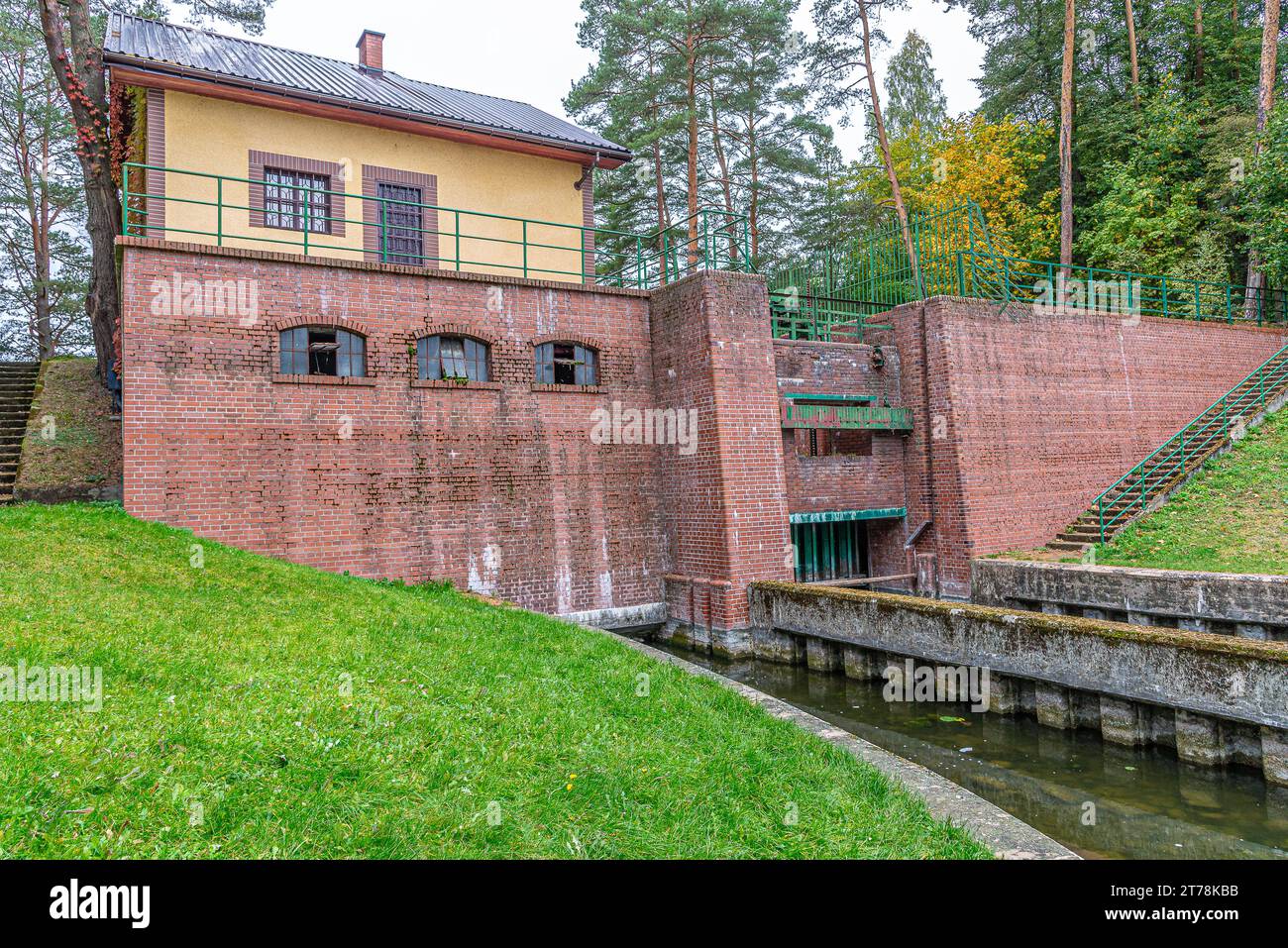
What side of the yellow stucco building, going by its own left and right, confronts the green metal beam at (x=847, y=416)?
left

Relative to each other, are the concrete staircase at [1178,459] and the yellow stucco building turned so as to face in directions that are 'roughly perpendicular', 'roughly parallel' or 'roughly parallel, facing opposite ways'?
roughly perpendicular

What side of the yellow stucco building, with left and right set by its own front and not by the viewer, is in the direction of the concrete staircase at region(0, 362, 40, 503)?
right

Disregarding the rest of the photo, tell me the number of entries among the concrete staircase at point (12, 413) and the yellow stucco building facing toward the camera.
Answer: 2

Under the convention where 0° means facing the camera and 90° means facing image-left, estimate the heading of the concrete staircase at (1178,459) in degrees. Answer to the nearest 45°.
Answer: approximately 45°

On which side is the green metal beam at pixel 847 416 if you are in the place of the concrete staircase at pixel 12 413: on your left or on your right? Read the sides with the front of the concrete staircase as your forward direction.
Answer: on your left
